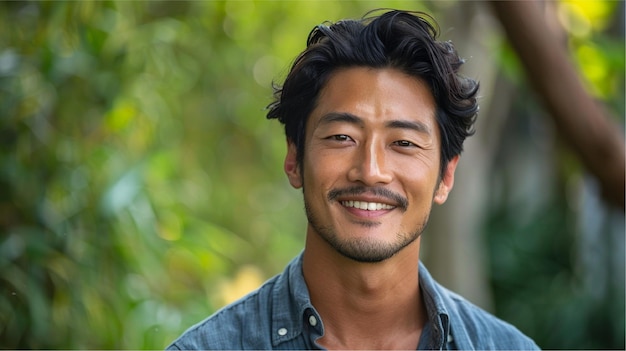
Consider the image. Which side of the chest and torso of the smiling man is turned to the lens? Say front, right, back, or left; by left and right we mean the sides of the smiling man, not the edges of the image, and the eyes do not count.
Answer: front
